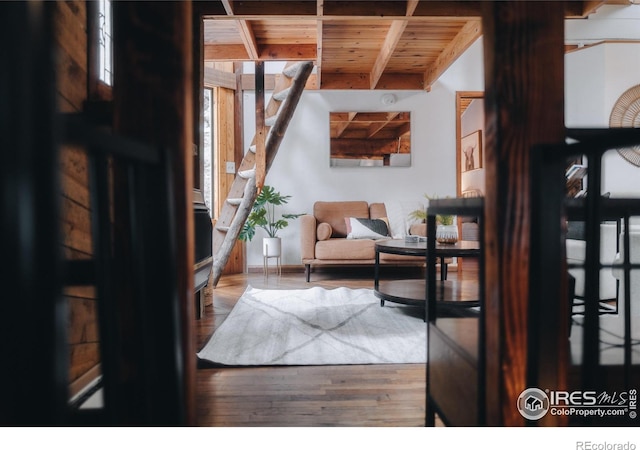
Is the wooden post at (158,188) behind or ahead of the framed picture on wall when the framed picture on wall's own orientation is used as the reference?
ahead

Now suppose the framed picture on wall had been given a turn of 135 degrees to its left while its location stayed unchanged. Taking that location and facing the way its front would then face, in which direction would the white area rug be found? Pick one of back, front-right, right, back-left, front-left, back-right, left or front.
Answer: right

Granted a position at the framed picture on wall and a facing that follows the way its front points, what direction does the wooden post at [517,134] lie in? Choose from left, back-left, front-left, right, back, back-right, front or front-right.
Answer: front-left

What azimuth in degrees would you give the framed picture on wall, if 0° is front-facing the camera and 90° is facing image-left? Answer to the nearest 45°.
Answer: approximately 45°

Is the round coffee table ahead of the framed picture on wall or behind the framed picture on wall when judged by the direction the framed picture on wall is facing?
ahead
